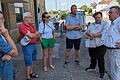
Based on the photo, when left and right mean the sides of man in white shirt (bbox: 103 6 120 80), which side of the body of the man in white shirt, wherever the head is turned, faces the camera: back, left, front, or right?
left

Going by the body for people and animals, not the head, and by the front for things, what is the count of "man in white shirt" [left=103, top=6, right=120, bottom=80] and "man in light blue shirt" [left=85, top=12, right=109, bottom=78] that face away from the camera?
0

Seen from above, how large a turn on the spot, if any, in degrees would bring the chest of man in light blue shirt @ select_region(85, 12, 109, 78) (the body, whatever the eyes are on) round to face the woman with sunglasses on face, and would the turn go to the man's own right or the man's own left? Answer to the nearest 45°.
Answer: approximately 45° to the man's own right

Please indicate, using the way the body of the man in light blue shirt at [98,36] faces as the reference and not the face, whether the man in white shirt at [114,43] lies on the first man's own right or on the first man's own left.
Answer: on the first man's own left

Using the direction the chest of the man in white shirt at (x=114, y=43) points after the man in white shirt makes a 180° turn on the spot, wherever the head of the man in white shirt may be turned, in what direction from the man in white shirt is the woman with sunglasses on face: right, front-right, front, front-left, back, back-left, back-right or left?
back-left
